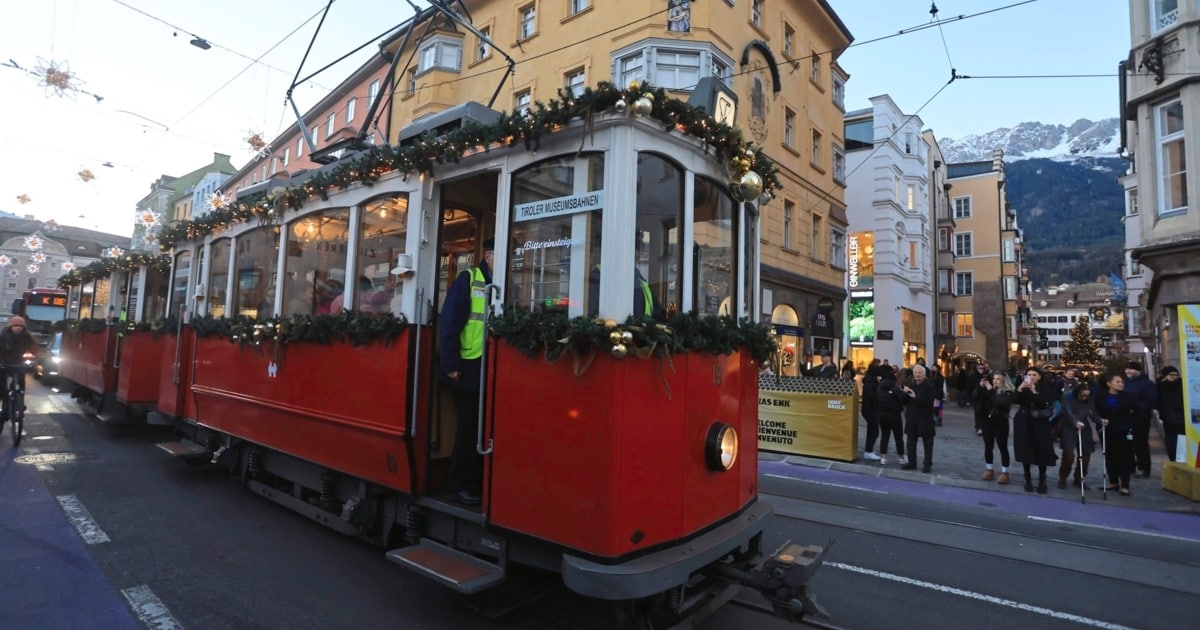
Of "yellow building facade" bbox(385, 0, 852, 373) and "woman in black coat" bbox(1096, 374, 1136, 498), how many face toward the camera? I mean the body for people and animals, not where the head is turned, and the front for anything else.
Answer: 2

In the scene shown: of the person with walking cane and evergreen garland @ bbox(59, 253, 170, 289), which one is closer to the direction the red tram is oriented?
the person with walking cane

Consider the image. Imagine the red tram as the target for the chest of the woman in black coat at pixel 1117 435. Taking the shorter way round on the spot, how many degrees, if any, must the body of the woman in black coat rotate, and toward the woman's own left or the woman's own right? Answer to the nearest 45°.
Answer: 0° — they already face it

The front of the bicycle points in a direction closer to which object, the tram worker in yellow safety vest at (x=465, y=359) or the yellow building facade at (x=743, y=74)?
the tram worker in yellow safety vest

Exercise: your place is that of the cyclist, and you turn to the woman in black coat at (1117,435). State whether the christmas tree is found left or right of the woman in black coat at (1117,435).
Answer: left

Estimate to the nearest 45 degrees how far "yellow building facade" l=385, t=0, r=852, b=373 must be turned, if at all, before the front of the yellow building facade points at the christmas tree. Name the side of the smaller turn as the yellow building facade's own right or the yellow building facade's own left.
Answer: approximately 135° to the yellow building facade's own left

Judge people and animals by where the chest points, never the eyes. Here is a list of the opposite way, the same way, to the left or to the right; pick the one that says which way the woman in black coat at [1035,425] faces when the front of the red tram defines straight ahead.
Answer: to the right

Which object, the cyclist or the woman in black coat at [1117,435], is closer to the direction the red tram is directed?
the woman in black coat

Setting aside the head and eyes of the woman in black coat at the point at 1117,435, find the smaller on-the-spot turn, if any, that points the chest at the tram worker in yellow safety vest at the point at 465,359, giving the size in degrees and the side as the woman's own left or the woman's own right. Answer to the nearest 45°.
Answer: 0° — they already face them

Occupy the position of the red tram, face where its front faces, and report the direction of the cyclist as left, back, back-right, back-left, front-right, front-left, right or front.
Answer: back

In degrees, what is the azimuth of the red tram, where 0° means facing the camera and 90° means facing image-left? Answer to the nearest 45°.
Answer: approximately 315°
